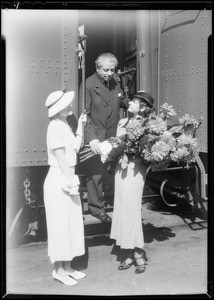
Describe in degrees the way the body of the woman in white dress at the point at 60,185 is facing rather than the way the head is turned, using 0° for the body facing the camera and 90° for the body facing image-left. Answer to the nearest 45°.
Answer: approximately 270°

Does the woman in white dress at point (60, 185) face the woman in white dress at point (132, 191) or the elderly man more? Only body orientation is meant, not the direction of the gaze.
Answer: the woman in white dress

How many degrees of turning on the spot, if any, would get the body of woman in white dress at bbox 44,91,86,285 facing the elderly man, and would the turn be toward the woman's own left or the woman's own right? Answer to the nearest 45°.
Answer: approximately 45° to the woman's own left

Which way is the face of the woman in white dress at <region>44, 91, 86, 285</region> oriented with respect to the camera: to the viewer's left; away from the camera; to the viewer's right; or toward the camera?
to the viewer's right

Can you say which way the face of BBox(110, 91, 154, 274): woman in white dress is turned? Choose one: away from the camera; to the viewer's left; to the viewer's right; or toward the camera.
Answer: to the viewer's left

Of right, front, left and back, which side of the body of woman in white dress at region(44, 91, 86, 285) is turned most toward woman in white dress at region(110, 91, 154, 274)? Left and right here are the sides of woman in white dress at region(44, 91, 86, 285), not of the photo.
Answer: front
